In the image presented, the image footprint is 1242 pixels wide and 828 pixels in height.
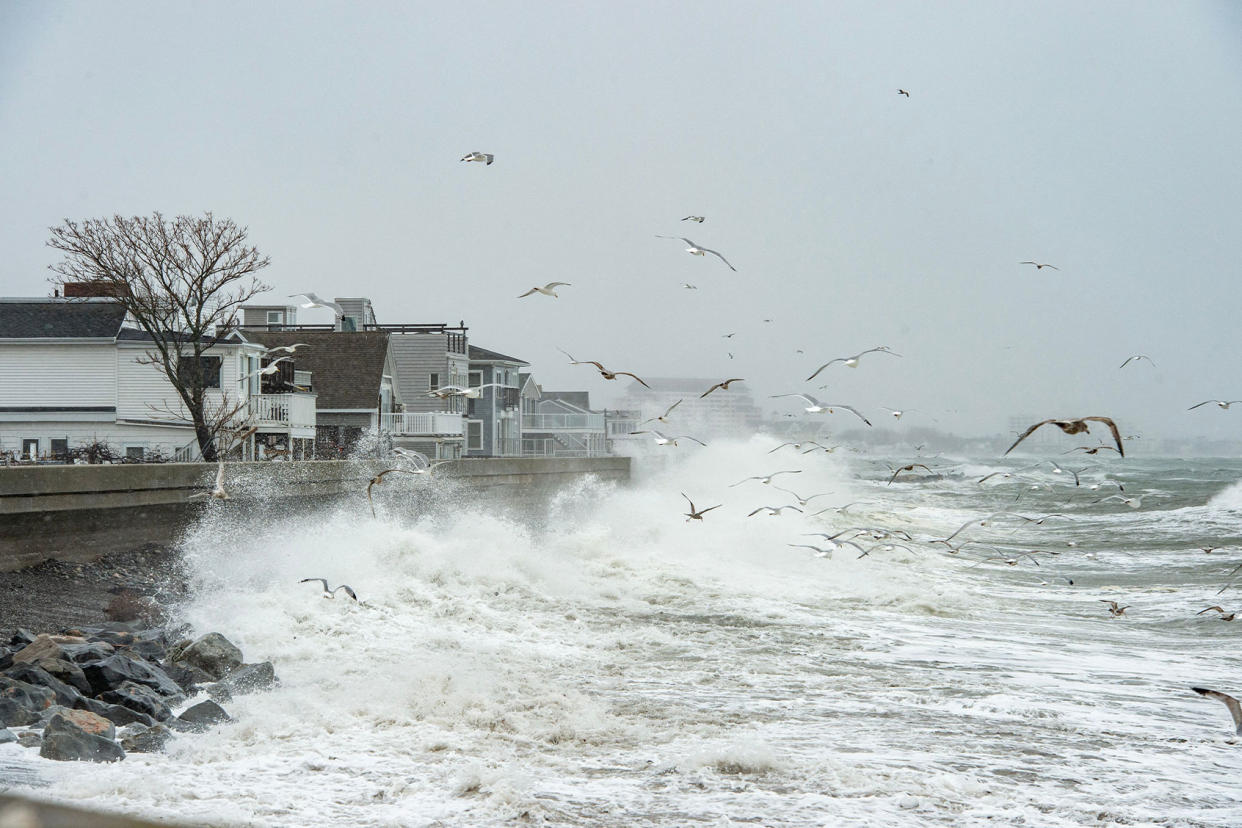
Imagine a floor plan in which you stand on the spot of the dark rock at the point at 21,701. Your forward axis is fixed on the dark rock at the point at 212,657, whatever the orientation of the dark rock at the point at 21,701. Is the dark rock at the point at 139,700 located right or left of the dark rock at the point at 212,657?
right

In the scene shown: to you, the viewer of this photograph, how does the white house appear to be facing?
facing to the right of the viewer

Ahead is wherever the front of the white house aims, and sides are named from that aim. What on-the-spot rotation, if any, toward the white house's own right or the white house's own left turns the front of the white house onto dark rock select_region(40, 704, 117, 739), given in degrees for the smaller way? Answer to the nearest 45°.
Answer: approximately 90° to the white house's own right

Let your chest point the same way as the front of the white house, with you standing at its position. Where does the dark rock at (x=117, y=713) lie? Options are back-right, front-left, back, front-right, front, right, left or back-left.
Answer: right
